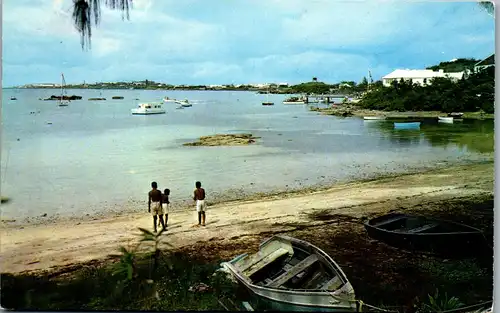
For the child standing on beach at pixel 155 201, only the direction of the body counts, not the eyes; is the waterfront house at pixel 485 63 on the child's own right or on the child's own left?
on the child's own right

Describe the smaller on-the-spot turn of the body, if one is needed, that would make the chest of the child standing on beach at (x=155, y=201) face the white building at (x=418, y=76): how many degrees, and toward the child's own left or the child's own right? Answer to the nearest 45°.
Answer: approximately 90° to the child's own right

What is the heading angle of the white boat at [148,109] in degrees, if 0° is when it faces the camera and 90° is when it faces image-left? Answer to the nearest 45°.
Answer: approximately 90°

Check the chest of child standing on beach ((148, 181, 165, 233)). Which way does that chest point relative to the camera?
away from the camera

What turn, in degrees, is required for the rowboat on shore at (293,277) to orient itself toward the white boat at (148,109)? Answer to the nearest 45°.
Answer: approximately 180°
